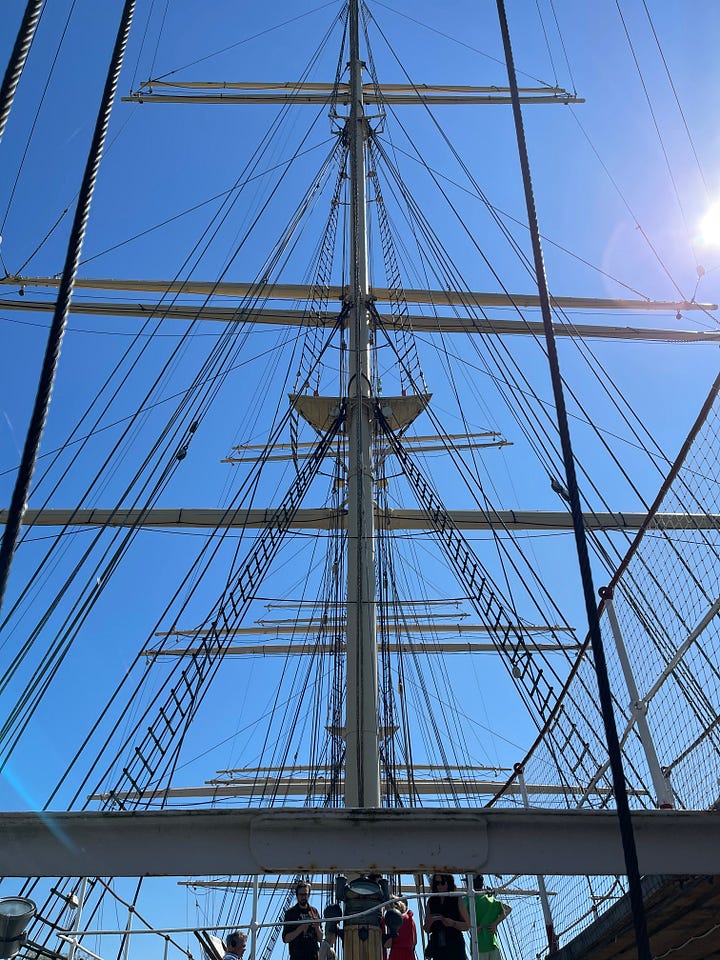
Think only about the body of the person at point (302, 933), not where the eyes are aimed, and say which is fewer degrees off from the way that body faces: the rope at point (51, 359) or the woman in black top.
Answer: the rope

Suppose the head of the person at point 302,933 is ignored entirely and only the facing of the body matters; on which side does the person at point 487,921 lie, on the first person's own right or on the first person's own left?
on the first person's own left

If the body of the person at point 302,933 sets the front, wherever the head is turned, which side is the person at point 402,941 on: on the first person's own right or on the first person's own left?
on the first person's own left

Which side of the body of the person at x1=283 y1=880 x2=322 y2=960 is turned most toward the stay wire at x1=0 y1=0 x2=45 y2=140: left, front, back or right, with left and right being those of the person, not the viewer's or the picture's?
front

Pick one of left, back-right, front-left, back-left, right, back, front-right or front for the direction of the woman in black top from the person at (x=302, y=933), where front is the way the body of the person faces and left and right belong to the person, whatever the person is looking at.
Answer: front-left

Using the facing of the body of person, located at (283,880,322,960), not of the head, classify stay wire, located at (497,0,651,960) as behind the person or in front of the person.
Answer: in front

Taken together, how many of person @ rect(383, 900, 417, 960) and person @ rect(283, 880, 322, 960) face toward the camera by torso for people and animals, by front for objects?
1

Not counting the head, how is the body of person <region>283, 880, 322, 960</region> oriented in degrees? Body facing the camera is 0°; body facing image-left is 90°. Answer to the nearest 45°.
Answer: approximately 0°
